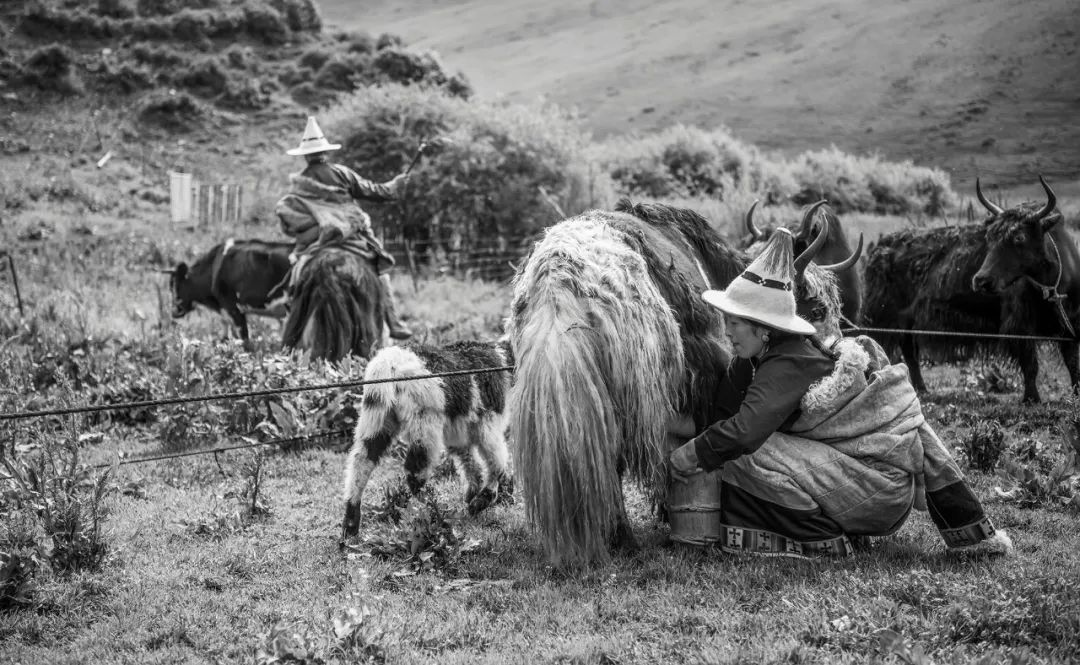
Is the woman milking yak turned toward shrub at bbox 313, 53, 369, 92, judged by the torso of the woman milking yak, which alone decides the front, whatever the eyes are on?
no

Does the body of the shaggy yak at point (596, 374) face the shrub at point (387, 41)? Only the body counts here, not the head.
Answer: no

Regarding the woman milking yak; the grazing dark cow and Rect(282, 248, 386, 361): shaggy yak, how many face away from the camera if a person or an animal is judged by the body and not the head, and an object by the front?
1

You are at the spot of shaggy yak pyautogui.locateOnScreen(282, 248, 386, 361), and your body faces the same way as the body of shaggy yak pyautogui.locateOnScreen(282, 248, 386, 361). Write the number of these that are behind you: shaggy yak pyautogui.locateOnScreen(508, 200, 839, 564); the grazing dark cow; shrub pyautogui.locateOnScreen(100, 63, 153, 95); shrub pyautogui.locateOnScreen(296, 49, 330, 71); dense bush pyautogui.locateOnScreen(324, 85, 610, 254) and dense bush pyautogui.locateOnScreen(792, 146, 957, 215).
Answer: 1

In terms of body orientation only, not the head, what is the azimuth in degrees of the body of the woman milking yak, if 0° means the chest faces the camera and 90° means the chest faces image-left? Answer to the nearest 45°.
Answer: approximately 90°

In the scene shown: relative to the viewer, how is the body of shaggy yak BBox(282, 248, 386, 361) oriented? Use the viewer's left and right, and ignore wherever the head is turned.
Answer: facing away from the viewer

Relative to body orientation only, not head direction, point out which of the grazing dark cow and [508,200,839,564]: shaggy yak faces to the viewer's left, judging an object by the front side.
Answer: the grazing dark cow

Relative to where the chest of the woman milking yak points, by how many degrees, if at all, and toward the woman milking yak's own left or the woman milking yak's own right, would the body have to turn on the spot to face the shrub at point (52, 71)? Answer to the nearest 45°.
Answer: approximately 45° to the woman milking yak's own right

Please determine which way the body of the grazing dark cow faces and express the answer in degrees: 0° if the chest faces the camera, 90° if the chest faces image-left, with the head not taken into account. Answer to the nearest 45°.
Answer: approximately 90°

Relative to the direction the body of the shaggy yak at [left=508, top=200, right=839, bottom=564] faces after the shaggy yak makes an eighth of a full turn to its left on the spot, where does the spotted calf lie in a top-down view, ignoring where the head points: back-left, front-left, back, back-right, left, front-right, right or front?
front-left

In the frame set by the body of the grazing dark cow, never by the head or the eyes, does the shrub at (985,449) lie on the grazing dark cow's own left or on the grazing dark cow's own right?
on the grazing dark cow's own left

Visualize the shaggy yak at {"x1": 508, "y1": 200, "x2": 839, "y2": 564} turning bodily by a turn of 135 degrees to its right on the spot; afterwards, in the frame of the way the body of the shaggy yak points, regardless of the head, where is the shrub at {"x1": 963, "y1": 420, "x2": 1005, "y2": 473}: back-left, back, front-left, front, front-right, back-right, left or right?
back-left

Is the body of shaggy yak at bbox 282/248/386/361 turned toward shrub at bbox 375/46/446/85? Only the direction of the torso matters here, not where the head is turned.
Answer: yes

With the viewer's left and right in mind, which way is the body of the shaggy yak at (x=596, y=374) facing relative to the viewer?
facing away from the viewer and to the right of the viewer

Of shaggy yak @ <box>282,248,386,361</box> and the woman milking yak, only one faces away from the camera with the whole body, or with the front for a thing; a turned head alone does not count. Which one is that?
the shaggy yak
